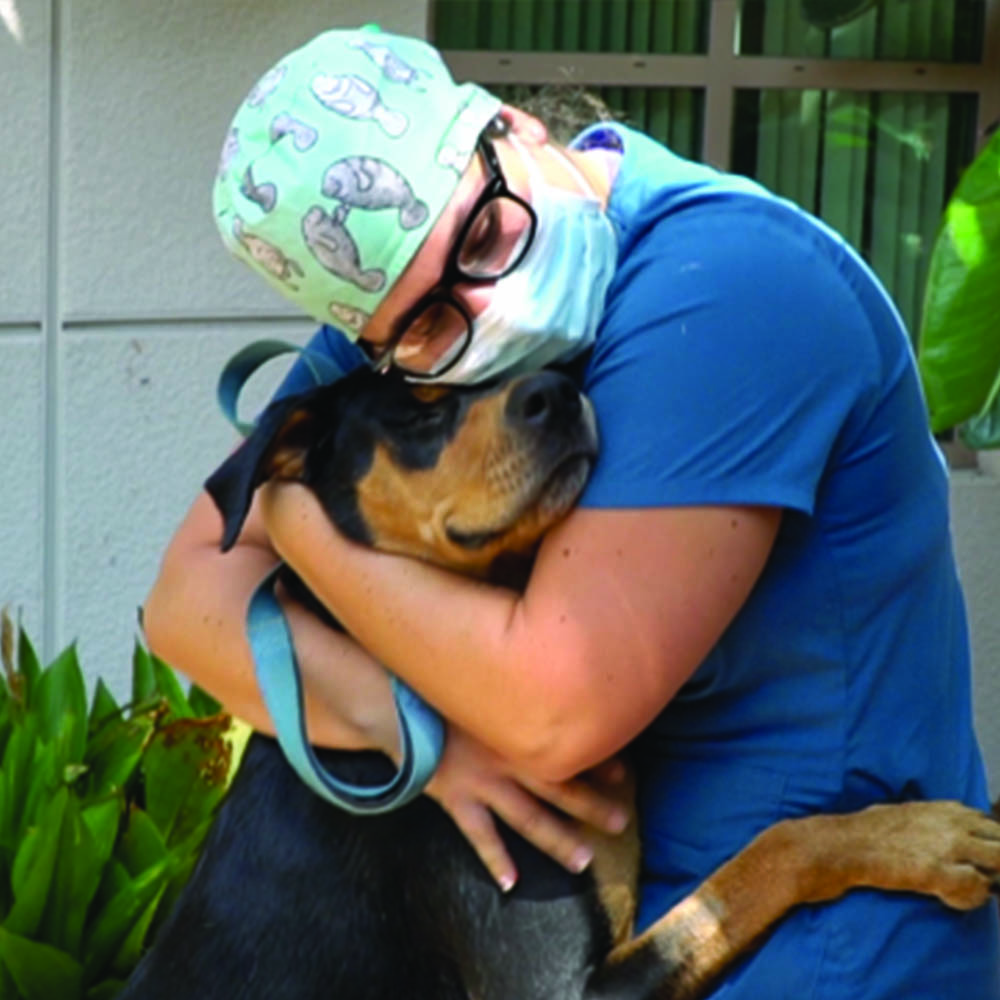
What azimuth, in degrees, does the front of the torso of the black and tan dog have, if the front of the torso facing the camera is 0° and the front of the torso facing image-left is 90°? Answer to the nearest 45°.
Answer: approximately 270°

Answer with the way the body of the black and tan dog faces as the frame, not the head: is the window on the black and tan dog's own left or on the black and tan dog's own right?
on the black and tan dog's own left

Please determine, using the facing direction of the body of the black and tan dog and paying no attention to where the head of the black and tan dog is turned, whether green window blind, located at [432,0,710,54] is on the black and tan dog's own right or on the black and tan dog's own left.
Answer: on the black and tan dog's own left
